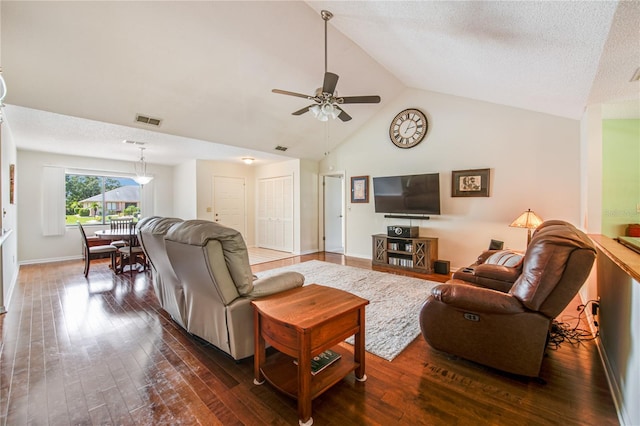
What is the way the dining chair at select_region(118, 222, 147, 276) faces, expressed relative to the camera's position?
facing away from the viewer and to the left of the viewer

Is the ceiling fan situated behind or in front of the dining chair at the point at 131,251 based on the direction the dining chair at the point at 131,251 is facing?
behind

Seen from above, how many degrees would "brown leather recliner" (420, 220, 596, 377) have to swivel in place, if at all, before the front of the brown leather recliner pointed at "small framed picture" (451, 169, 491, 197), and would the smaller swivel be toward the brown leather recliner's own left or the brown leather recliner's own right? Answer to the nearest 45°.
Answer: approximately 90° to the brown leather recliner's own right

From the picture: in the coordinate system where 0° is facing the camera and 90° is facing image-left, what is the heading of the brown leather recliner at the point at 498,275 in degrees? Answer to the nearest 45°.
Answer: approximately 90°

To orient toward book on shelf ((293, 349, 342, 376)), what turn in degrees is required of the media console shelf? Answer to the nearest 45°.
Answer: approximately 45° to its left

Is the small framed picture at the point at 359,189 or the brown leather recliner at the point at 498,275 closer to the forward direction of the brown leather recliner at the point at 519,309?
the small framed picture

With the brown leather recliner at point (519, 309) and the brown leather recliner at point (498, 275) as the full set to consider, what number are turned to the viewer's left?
2

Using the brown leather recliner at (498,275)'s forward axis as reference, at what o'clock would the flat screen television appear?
The flat screen television is roughly at 2 o'clock from the brown leather recliner.

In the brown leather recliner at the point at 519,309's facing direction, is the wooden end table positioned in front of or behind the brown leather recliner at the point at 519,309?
in front

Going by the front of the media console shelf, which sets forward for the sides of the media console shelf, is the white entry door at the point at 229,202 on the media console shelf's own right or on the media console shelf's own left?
on the media console shelf's own right

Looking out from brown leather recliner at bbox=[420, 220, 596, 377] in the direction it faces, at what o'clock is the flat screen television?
The flat screen television is roughly at 2 o'clock from the brown leather recliner.

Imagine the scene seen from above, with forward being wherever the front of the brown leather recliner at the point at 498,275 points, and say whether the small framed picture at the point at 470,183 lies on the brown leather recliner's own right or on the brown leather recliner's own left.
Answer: on the brown leather recliner's own right

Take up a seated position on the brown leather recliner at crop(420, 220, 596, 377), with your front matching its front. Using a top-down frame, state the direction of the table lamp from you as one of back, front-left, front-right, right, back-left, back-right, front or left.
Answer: right

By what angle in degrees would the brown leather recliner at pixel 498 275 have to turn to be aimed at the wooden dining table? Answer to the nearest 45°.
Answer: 0° — it already faces it

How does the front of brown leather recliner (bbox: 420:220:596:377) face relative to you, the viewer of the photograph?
facing to the left of the viewer

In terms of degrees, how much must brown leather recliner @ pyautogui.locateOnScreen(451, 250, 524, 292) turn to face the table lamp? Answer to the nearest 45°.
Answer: approximately 90° to its right

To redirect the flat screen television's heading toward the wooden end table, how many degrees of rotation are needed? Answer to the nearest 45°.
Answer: approximately 45° to its left

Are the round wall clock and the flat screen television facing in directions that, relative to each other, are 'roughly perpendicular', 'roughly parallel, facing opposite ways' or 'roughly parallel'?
roughly parallel

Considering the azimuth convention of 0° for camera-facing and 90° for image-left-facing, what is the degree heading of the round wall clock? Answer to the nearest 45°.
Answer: approximately 45°
